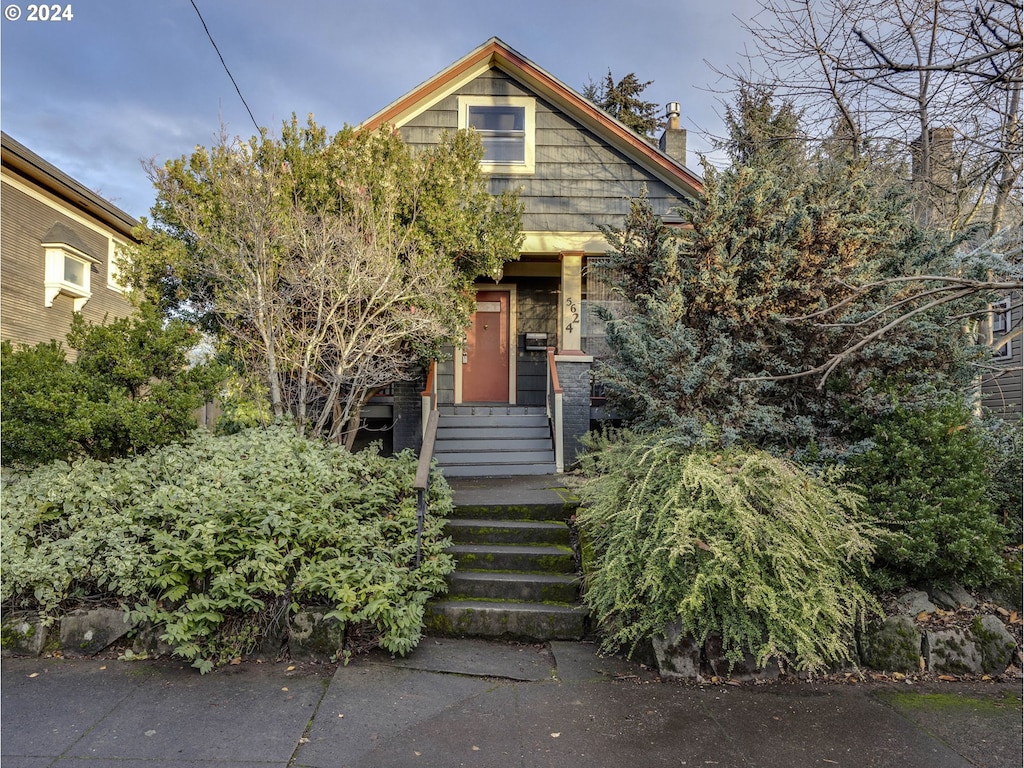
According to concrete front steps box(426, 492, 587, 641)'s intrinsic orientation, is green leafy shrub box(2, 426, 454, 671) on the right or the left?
on its right

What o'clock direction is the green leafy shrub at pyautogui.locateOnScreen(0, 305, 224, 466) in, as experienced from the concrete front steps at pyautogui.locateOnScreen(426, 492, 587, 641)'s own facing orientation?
The green leafy shrub is roughly at 3 o'clock from the concrete front steps.

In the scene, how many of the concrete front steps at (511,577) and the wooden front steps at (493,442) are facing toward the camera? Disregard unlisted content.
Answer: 2

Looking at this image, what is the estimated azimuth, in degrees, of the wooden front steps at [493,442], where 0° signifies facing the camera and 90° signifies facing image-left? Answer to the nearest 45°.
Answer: approximately 0°

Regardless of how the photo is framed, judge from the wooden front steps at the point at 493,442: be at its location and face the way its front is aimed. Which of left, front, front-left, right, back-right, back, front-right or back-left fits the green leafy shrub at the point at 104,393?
front-right

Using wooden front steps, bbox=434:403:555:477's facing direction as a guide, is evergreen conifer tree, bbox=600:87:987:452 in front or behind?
in front

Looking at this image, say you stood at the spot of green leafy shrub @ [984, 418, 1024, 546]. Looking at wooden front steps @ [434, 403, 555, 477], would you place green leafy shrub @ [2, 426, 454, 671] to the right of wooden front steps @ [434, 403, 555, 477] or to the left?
left

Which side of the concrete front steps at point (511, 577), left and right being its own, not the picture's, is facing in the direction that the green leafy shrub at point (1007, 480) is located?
left

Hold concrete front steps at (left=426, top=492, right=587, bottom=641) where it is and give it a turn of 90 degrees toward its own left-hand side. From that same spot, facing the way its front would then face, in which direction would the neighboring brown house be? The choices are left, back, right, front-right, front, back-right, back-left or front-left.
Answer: back-left

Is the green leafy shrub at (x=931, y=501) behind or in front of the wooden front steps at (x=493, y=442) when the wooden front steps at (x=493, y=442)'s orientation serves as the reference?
in front

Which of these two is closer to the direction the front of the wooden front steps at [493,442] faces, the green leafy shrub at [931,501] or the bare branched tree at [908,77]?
the green leafy shrub

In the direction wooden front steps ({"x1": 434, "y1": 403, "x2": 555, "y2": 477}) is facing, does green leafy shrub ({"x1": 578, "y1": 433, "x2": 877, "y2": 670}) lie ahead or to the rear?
ahead
